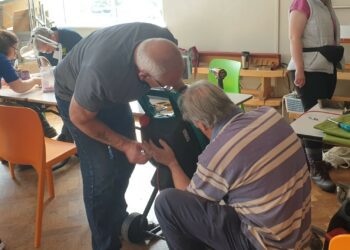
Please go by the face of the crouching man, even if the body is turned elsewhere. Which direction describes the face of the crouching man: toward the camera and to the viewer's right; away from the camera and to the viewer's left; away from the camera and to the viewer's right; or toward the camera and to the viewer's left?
away from the camera and to the viewer's left

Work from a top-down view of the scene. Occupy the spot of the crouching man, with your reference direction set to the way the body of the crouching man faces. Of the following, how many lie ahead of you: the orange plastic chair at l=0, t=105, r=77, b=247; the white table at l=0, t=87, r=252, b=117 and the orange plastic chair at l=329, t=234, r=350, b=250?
2

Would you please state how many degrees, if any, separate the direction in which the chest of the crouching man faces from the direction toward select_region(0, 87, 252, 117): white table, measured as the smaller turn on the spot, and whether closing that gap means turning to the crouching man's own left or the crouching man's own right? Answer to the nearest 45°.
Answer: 0° — they already face it

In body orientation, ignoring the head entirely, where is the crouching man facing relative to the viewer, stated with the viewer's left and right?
facing away from the viewer and to the left of the viewer

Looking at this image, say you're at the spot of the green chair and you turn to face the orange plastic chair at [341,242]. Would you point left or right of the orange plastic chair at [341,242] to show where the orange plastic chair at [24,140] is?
right

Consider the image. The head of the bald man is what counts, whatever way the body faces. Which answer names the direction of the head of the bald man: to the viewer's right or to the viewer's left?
to the viewer's right

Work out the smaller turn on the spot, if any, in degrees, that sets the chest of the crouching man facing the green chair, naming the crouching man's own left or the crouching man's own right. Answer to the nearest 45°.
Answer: approximately 45° to the crouching man's own right
